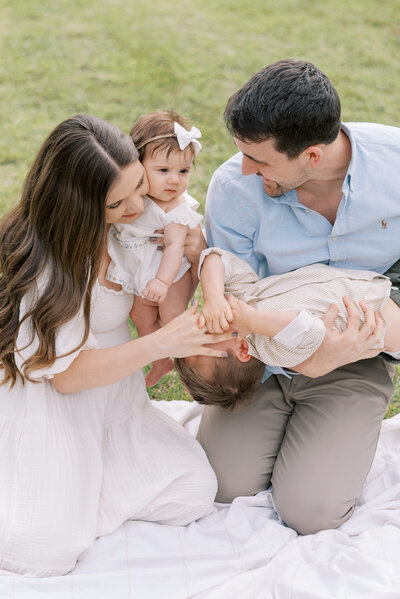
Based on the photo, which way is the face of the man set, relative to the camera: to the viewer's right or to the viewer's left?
to the viewer's left

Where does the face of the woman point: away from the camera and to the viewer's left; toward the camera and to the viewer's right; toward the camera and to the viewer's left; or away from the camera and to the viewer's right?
toward the camera and to the viewer's right

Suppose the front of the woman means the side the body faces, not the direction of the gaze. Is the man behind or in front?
in front

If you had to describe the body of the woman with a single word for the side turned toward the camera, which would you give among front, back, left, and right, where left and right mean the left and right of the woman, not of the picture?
right
